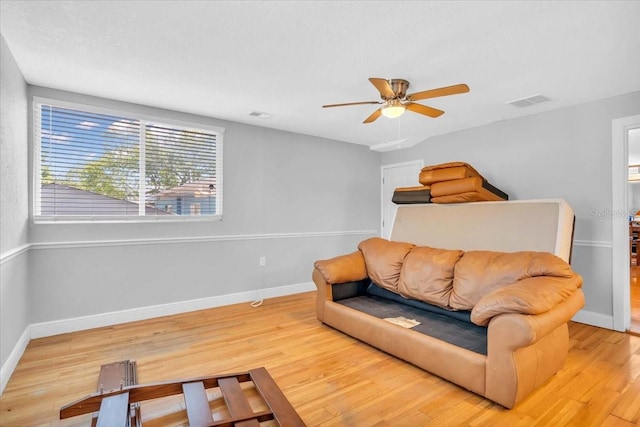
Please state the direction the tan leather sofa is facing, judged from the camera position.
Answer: facing the viewer and to the left of the viewer

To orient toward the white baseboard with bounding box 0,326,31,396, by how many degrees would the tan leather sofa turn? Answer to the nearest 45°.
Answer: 0° — it already faces it

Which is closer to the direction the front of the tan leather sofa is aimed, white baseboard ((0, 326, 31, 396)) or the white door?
the white baseboard

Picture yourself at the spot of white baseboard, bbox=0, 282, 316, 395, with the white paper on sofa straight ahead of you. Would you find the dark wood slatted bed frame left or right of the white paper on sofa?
right

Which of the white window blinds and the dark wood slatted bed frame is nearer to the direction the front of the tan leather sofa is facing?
the dark wood slatted bed frame

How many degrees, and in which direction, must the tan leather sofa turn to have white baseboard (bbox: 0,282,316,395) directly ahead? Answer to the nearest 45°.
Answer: approximately 45° to its right

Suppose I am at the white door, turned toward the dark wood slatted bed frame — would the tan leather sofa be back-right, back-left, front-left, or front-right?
front-left

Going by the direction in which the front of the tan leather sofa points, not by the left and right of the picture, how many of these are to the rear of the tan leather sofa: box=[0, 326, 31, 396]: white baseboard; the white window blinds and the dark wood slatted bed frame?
0

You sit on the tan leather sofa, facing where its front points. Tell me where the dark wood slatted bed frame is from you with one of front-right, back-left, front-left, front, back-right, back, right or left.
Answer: front

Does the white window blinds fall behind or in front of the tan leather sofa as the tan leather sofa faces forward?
in front

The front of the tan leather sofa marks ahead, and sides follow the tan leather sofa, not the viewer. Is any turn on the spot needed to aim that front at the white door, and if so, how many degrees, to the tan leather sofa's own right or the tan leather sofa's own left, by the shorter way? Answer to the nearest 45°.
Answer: approximately 90° to the tan leather sofa's own right

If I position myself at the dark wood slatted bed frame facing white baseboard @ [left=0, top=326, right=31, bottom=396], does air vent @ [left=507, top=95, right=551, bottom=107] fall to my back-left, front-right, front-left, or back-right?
back-right
